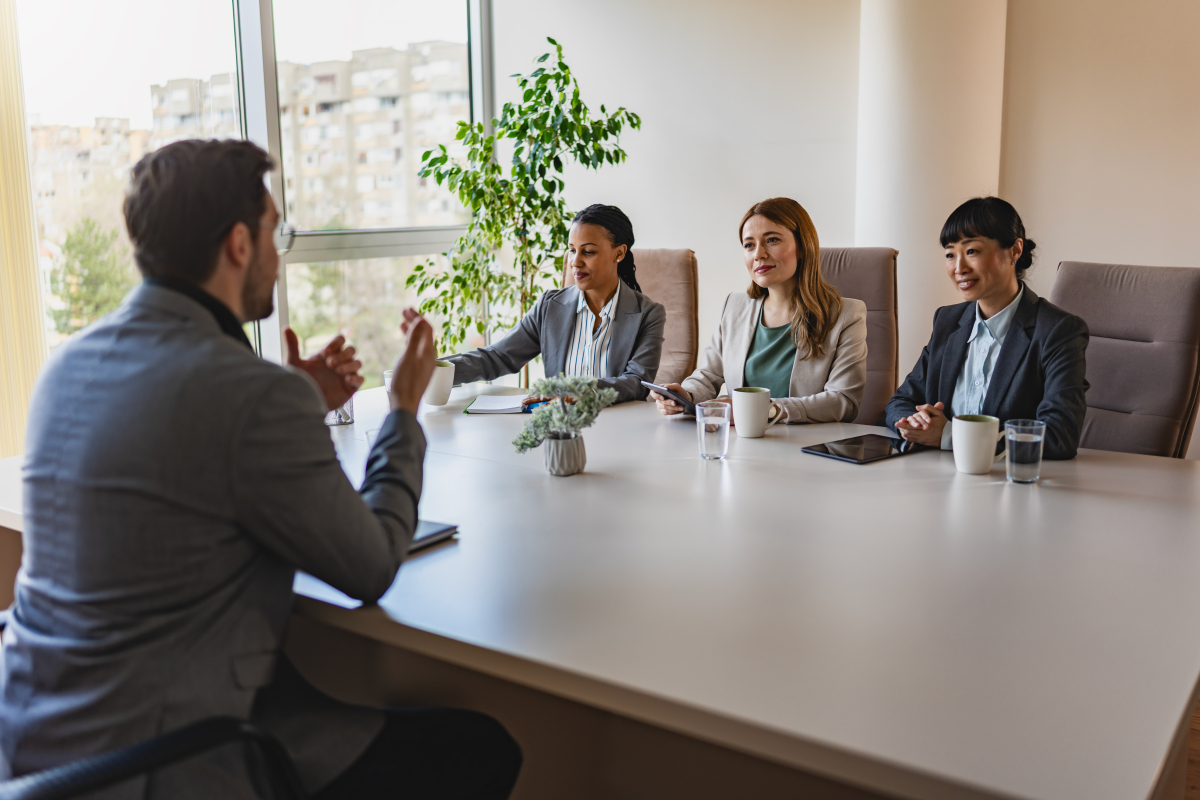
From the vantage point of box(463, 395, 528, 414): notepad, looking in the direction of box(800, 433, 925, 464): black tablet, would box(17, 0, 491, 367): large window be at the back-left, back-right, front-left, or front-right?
back-left

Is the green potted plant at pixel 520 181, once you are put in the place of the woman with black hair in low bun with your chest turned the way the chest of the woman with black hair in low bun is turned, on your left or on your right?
on your right

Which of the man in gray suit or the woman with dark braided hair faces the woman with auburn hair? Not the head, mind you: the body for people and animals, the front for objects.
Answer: the man in gray suit

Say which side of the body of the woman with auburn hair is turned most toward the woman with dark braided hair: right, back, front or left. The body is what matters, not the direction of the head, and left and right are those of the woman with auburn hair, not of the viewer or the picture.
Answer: right

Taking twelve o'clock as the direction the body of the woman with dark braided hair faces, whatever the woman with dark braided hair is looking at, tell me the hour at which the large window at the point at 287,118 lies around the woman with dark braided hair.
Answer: The large window is roughly at 3 o'clock from the woman with dark braided hair.

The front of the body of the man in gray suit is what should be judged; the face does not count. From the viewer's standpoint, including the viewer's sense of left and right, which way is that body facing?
facing away from the viewer and to the right of the viewer

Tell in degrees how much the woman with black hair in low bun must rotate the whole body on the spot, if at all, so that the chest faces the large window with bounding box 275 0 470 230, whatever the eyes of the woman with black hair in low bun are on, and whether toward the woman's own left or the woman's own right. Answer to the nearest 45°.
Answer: approximately 90° to the woman's own right

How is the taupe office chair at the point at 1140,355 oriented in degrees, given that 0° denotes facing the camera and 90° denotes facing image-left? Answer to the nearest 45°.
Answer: approximately 45°

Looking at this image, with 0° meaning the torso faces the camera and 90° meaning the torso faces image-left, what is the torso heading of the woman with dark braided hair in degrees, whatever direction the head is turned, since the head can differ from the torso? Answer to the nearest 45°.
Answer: approximately 45°
